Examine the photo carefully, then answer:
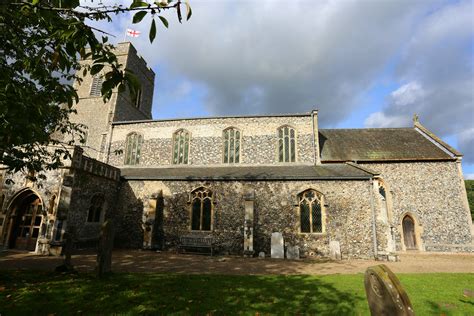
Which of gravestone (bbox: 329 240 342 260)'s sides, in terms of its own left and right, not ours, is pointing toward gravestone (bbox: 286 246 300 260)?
right

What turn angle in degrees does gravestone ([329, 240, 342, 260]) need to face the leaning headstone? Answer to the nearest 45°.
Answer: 0° — it already faces it

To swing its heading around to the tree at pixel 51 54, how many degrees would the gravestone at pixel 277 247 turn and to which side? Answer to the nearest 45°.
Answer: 0° — it already faces it

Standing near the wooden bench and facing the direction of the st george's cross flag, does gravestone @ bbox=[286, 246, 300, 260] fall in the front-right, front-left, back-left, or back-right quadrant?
back-right

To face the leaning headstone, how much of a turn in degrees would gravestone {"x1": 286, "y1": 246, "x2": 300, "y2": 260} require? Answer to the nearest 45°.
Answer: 0° — it already faces it

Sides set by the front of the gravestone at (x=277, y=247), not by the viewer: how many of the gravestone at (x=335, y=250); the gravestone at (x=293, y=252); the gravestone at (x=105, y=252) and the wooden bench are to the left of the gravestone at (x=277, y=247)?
2

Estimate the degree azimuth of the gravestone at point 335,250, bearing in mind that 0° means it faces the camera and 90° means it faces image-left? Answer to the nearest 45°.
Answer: approximately 0°

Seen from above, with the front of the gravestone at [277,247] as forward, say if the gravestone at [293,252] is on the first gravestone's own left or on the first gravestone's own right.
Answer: on the first gravestone's own left

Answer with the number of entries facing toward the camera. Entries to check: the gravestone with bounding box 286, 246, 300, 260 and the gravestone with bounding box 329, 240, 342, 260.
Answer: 2

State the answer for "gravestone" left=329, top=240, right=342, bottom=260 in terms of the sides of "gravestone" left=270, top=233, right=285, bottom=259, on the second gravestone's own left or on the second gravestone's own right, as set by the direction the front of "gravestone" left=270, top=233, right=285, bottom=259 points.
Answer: on the second gravestone's own left
